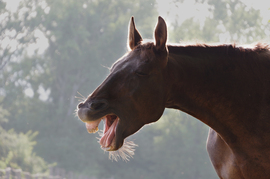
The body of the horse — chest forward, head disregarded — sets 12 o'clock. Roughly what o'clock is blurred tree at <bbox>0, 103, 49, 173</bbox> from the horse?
The blurred tree is roughly at 2 o'clock from the horse.

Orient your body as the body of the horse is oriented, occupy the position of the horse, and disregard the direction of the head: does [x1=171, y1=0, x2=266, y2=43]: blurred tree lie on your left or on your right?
on your right

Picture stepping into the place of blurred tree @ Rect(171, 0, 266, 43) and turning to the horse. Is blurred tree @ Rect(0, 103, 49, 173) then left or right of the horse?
right

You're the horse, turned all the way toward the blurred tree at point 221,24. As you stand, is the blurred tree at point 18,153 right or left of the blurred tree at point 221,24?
left

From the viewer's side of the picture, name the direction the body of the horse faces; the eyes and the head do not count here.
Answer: to the viewer's left
